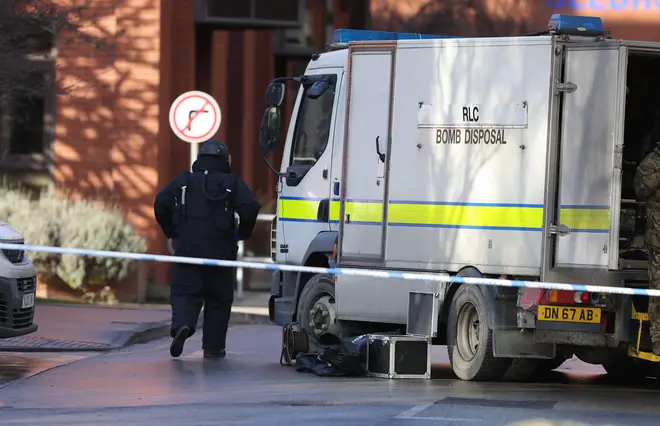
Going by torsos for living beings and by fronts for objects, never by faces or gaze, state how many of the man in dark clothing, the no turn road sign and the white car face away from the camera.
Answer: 1

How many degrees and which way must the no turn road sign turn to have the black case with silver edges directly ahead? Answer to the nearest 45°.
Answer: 0° — it already faces it

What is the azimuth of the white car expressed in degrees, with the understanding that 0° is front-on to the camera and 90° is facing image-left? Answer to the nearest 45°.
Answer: approximately 315°

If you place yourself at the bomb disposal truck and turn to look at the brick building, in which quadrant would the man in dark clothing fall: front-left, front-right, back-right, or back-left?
front-left

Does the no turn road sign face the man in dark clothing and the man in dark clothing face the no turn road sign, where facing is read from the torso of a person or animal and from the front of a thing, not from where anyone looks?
yes

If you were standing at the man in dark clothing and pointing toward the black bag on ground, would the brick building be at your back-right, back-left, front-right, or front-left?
back-left

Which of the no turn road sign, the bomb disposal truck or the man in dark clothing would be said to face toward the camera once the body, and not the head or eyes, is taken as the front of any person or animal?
the no turn road sign

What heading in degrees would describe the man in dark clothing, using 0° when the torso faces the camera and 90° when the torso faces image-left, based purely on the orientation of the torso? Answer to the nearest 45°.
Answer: approximately 180°

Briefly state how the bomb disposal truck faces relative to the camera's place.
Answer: facing away from the viewer and to the left of the viewer

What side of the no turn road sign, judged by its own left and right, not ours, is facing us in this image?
front

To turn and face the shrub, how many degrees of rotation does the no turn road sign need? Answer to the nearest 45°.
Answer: approximately 135° to its right

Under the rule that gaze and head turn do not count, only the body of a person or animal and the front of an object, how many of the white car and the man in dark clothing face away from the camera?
1

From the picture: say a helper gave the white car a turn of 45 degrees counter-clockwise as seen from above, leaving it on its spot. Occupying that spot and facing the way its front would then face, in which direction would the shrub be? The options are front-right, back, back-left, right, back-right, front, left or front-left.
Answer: left

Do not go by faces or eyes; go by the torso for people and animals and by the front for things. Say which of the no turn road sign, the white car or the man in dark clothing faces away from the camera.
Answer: the man in dark clothing
